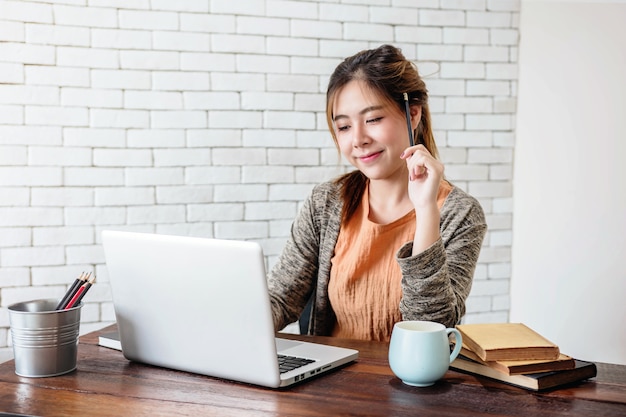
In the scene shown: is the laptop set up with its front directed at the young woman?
yes

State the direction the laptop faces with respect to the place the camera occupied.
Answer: facing away from the viewer and to the right of the viewer

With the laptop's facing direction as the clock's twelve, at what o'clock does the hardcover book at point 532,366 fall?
The hardcover book is roughly at 2 o'clock from the laptop.

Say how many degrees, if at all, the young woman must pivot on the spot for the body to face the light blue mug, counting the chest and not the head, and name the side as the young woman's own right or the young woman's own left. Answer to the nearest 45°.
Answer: approximately 45° to the young woman's own left

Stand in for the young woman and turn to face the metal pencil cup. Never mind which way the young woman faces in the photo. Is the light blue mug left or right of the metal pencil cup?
left

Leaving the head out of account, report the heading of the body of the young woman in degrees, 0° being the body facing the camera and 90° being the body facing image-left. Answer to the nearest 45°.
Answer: approximately 45°

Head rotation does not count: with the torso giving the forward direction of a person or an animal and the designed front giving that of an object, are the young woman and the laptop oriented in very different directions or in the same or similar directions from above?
very different directions
